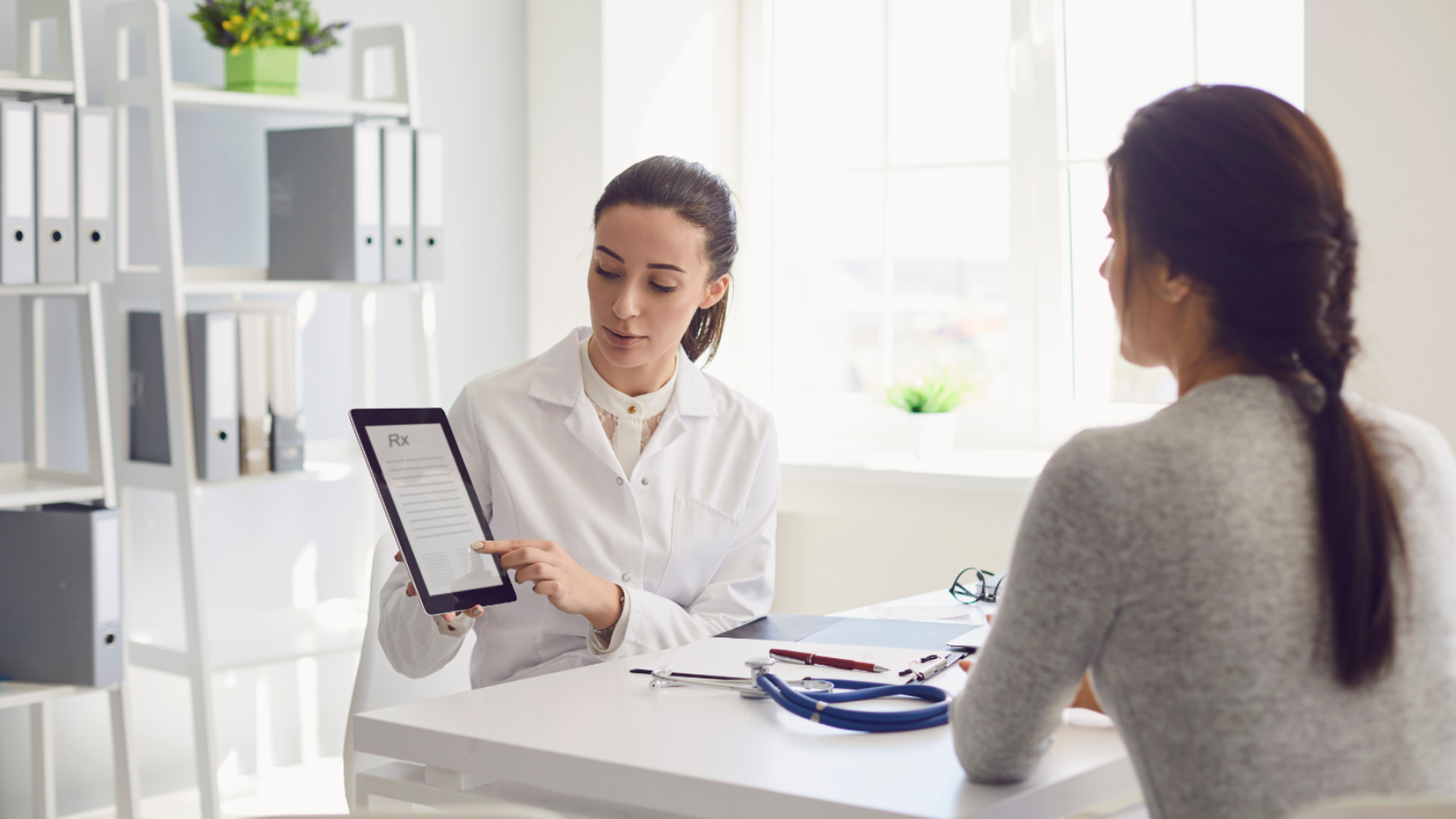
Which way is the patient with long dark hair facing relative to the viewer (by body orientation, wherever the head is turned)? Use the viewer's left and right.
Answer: facing away from the viewer and to the left of the viewer

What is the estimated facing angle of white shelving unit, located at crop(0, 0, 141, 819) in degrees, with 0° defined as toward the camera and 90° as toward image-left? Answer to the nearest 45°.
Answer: approximately 315°

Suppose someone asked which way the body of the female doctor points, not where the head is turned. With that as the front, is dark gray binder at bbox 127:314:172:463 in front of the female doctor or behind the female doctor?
behind

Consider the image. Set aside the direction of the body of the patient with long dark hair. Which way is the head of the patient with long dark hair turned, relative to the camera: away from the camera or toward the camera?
away from the camera

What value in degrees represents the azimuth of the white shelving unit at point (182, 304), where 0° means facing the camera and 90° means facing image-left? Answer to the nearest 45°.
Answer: approximately 315°

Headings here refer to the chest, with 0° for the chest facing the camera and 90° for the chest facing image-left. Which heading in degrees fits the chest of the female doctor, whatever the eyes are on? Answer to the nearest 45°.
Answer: approximately 0°

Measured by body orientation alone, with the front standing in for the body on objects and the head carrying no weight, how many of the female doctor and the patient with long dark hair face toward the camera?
1
